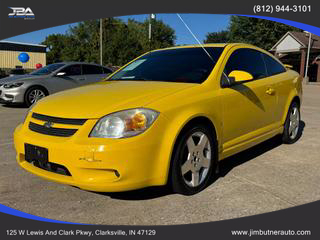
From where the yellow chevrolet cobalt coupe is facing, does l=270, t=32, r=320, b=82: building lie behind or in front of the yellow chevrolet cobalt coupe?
behind

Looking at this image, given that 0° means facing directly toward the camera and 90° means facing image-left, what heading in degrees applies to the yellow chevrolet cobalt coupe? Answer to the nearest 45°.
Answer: approximately 45°
